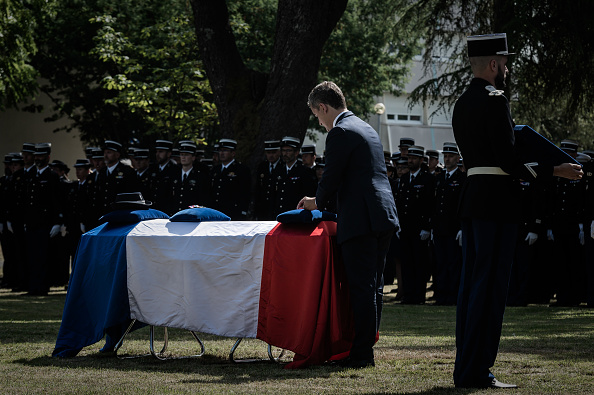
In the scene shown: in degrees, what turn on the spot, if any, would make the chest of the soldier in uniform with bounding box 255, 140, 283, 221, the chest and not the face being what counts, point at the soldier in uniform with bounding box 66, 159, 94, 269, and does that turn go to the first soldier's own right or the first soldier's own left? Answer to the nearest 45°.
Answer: approximately 135° to the first soldier's own right

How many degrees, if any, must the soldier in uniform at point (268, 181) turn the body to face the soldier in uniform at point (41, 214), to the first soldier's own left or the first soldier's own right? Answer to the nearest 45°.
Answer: approximately 90° to the first soldier's own right

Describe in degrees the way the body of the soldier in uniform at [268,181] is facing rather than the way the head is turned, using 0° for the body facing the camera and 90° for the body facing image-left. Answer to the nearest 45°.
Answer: approximately 0°

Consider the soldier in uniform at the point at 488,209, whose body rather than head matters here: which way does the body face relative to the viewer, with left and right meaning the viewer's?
facing to the right of the viewer

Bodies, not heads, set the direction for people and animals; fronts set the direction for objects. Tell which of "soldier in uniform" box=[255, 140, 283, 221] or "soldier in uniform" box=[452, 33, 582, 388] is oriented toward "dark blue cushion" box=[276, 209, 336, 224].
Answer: "soldier in uniform" box=[255, 140, 283, 221]

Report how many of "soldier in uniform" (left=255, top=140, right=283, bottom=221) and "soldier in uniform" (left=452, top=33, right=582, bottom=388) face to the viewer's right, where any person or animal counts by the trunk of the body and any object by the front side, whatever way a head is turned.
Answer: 1

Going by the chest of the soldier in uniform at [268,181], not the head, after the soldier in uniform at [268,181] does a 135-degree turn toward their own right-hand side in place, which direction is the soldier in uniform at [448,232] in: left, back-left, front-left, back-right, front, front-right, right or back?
back-right

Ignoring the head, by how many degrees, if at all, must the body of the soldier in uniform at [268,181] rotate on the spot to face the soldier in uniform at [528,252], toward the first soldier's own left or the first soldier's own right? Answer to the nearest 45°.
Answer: approximately 90° to the first soldier's own left

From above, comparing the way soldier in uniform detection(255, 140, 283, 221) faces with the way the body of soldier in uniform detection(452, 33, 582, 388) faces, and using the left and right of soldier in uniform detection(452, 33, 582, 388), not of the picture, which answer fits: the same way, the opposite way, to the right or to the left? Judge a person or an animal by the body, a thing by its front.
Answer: to the right
